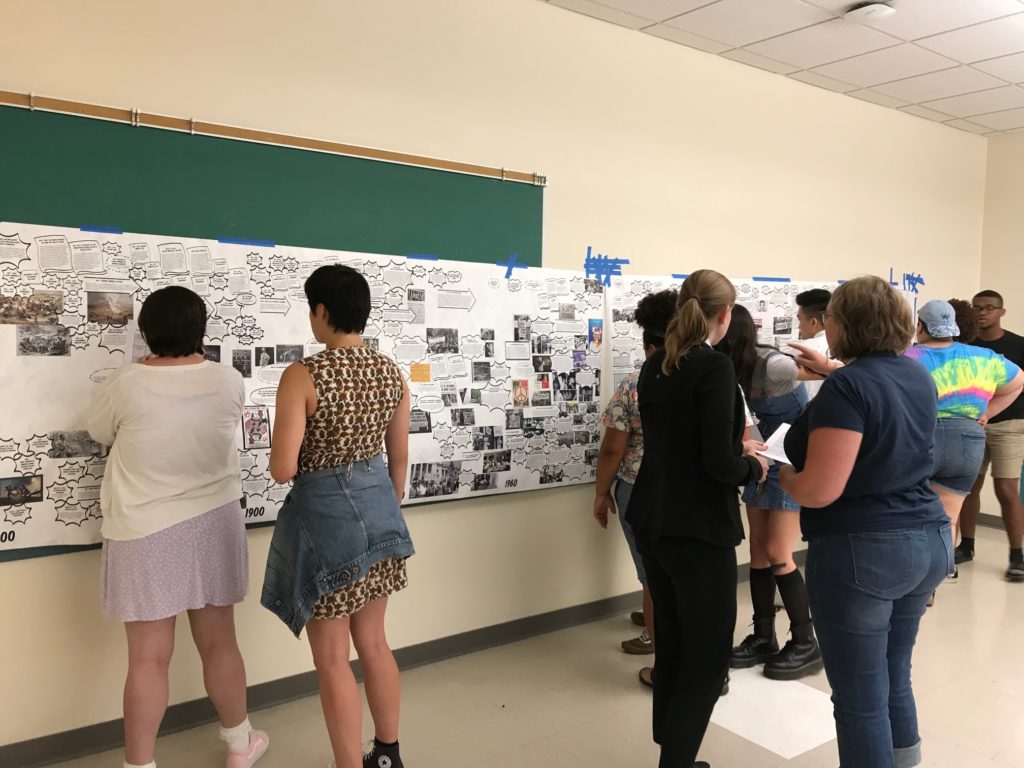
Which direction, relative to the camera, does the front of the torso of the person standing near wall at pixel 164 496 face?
away from the camera

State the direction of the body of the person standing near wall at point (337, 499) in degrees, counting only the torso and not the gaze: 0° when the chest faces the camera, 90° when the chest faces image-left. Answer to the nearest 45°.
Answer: approximately 135°

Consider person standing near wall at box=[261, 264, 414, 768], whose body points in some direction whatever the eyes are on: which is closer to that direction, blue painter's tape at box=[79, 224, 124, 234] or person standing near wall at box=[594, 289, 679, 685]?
the blue painter's tape

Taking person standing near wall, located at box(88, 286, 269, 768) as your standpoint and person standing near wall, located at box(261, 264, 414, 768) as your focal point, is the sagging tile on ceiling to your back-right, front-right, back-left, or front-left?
front-left

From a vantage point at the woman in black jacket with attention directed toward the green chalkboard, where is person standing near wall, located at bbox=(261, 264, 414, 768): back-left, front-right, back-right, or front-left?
front-left

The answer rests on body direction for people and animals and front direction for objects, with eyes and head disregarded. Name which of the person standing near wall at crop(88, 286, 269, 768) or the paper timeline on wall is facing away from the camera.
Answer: the person standing near wall

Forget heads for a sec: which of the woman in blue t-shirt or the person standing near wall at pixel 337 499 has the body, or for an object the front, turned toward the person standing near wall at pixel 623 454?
the woman in blue t-shirt

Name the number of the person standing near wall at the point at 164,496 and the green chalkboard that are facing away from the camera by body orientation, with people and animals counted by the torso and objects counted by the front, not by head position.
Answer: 1

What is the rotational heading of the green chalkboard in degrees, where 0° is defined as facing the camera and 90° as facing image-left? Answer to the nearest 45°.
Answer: approximately 315°

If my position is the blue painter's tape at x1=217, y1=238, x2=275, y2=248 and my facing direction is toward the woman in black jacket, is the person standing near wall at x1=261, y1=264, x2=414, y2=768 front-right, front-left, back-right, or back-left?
front-right

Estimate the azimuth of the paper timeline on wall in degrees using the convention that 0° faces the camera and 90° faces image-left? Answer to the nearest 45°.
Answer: approximately 315°

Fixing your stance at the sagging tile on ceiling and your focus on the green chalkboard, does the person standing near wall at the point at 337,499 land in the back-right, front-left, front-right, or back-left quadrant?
front-left

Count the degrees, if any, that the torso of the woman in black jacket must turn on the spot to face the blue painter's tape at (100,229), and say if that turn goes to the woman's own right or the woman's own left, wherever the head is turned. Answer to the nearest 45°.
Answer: approximately 135° to the woman's own left
